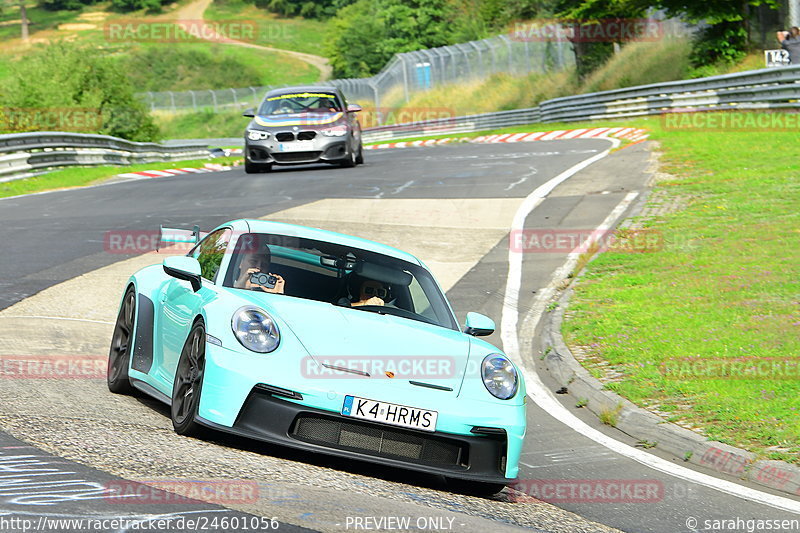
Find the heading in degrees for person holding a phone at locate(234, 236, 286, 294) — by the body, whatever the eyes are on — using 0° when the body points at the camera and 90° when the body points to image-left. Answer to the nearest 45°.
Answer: approximately 315°

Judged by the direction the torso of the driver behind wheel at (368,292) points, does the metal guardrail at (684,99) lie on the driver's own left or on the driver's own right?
on the driver's own left

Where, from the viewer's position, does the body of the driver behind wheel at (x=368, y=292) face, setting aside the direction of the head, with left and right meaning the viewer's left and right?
facing the viewer and to the right of the viewer

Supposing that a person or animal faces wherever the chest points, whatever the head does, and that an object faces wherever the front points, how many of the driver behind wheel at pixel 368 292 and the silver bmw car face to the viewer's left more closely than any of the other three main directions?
0

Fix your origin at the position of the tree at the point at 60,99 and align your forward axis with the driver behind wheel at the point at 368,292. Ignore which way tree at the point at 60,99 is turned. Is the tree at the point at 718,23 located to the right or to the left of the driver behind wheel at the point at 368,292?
left

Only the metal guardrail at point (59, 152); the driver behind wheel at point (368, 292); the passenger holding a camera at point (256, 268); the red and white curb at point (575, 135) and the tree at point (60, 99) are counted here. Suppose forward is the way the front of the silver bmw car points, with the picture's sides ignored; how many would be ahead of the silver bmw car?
2

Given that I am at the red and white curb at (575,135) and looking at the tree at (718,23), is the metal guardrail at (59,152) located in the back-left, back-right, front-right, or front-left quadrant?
back-left

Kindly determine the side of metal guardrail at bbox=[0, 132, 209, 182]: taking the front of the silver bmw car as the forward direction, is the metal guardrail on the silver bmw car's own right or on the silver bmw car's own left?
on the silver bmw car's own right

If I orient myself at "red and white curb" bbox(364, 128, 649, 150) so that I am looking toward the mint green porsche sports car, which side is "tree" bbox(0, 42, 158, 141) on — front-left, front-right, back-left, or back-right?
back-right

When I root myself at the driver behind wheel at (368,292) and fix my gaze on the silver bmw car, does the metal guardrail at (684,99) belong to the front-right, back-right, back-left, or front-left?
front-right

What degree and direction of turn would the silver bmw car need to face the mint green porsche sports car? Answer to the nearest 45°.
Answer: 0° — it already faces it

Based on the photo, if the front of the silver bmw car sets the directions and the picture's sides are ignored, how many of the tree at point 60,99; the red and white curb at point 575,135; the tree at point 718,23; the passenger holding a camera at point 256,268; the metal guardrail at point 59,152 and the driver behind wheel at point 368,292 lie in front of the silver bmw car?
2

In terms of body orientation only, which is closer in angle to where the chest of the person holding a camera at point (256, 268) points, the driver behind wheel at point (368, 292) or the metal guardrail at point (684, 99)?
the driver behind wheel

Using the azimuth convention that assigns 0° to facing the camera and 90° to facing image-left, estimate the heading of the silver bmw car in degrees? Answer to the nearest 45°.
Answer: approximately 0°

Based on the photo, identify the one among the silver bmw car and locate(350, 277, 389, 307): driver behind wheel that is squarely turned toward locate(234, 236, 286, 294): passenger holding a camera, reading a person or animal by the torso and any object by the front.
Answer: the silver bmw car

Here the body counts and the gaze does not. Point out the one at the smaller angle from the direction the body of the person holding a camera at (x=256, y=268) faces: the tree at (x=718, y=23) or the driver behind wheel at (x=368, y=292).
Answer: the driver behind wheel

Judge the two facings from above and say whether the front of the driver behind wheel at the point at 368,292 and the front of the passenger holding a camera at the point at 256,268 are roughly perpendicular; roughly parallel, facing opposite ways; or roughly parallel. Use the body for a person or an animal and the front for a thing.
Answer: roughly parallel
